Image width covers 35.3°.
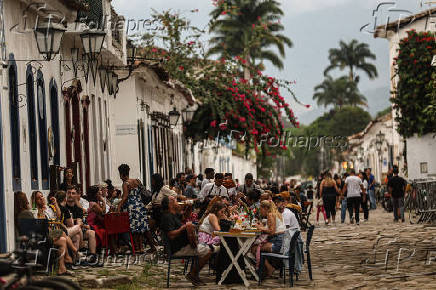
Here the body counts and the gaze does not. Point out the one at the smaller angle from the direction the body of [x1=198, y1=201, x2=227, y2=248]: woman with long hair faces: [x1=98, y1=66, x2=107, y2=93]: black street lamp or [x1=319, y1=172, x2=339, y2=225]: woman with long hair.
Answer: the woman with long hair

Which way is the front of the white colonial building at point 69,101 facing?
to the viewer's right

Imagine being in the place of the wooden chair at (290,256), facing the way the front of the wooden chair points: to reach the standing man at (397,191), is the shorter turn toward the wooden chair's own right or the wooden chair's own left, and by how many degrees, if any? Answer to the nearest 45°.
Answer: approximately 90° to the wooden chair's own right

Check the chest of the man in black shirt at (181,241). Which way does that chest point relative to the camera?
to the viewer's right

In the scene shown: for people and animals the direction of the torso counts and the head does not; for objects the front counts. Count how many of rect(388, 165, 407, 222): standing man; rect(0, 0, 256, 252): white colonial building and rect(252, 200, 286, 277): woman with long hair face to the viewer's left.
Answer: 1

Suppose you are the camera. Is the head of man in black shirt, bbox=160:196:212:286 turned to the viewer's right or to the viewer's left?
to the viewer's right

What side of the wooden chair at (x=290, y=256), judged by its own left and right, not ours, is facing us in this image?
left

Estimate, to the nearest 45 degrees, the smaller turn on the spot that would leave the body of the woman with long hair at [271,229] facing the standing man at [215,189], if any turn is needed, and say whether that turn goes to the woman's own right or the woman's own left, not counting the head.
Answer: approximately 90° to the woman's own right

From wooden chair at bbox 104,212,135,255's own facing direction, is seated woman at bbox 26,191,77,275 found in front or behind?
behind

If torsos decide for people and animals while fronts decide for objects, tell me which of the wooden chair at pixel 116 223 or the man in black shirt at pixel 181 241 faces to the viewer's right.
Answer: the man in black shirt

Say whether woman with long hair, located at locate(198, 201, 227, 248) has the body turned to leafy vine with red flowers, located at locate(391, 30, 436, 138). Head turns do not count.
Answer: no

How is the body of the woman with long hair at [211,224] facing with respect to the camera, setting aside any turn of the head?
to the viewer's right

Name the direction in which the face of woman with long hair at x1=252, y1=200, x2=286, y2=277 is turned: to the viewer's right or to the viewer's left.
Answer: to the viewer's left
